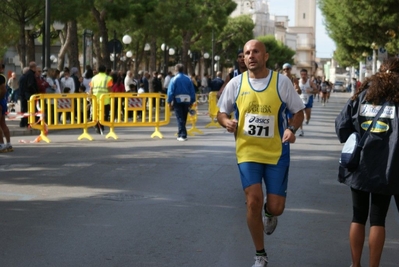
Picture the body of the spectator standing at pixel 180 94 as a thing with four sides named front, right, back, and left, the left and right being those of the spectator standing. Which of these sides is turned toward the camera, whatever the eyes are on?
back

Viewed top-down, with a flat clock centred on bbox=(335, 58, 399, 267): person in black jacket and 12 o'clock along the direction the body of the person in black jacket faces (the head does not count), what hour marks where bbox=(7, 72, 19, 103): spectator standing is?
The spectator standing is roughly at 11 o'clock from the person in black jacket.

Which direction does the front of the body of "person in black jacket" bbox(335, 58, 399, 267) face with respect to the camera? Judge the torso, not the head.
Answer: away from the camera

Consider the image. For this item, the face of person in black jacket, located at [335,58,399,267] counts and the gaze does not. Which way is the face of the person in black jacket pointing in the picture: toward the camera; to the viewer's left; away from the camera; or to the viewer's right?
away from the camera
